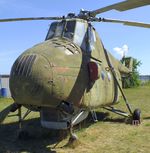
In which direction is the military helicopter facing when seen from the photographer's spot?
facing the viewer and to the left of the viewer
